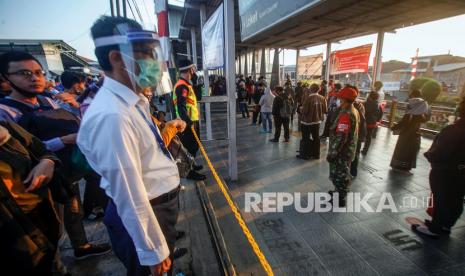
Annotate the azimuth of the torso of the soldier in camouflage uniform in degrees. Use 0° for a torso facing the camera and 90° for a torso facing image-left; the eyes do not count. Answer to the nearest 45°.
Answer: approximately 90°

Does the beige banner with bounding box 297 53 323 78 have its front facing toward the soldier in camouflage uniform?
yes

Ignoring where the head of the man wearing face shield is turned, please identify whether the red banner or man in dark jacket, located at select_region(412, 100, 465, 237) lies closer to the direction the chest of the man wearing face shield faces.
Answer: the man in dark jacket

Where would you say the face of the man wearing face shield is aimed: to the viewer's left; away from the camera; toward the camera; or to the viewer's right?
to the viewer's right

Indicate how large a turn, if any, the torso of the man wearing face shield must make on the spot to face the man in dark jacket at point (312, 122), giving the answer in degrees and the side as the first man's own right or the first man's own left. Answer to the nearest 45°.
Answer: approximately 45° to the first man's own left

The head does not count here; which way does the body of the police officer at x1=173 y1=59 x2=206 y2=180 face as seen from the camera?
to the viewer's right

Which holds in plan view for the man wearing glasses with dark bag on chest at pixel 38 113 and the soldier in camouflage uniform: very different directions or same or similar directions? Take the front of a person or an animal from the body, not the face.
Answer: very different directions

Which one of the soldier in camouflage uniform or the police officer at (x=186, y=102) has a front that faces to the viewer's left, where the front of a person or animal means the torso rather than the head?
the soldier in camouflage uniform
